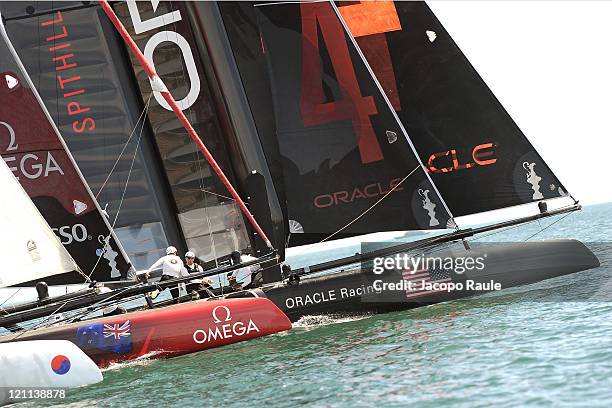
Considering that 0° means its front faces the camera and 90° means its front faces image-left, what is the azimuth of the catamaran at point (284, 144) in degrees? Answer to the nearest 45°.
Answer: approximately 270°
